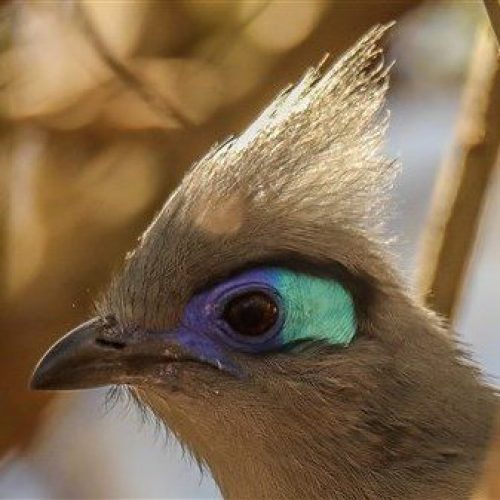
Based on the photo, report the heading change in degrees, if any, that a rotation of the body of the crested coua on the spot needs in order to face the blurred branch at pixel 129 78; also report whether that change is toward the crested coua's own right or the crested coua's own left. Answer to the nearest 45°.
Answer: approximately 45° to the crested coua's own right

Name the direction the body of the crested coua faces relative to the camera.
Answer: to the viewer's left
